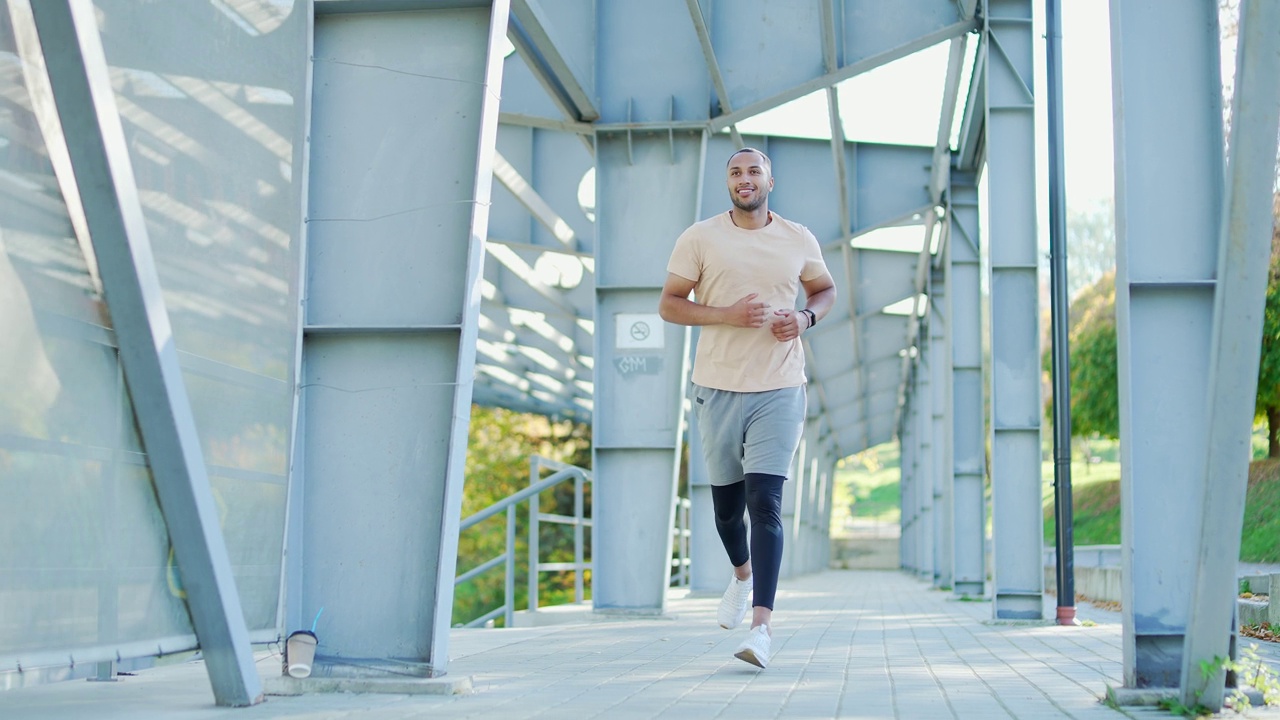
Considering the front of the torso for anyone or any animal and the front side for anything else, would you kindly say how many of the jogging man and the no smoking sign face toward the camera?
2

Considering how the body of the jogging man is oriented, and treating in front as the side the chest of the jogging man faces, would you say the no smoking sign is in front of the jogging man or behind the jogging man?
behind

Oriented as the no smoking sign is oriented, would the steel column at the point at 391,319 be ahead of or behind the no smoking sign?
ahead

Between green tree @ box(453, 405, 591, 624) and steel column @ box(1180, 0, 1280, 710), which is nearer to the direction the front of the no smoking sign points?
the steel column

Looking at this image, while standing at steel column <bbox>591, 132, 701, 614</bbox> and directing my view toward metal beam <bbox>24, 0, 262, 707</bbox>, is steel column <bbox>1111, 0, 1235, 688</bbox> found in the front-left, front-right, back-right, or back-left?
front-left

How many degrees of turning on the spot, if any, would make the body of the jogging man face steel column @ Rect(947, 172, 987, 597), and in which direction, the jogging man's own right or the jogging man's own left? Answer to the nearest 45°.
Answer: approximately 180°

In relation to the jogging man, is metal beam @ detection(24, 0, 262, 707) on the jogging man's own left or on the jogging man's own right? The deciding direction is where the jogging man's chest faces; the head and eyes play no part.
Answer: on the jogging man's own right

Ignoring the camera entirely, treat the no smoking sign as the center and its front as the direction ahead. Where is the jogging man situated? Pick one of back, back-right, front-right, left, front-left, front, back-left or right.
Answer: front

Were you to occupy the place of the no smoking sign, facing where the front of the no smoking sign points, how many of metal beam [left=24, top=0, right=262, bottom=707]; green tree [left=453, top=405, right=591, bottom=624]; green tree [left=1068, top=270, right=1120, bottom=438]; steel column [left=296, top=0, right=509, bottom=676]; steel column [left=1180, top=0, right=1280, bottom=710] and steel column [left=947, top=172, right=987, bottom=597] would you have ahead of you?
3

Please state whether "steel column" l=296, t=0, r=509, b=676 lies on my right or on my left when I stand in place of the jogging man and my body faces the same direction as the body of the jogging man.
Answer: on my right

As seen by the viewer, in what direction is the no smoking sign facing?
toward the camera

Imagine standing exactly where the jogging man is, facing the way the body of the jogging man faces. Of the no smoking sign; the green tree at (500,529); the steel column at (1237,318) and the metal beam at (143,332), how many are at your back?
2

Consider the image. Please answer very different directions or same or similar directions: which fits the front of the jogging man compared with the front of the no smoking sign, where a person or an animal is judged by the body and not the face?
same or similar directions

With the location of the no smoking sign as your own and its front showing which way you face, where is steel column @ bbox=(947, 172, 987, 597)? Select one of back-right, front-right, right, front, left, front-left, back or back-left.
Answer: back-left

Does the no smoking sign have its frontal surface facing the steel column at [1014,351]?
no

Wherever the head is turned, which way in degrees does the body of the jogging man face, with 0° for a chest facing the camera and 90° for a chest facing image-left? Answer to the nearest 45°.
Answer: approximately 0°

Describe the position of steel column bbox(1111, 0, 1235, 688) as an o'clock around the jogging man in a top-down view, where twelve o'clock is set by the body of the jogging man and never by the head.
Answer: The steel column is roughly at 10 o'clock from the jogging man.
